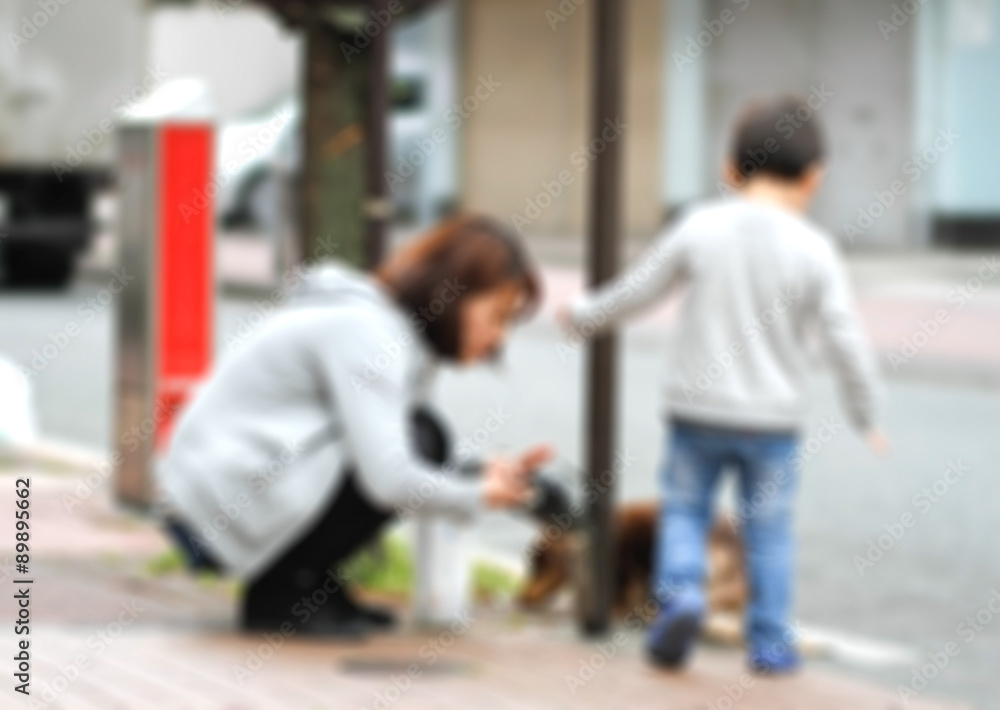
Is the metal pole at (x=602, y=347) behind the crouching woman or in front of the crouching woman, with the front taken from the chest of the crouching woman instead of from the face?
in front

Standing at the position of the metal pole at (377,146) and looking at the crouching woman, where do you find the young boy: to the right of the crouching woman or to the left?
left

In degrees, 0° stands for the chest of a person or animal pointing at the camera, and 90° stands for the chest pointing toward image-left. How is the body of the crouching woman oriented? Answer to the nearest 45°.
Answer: approximately 270°

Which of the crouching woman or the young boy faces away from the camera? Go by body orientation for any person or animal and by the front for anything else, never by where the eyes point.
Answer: the young boy

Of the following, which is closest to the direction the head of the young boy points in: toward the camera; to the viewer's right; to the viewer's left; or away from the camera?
away from the camera

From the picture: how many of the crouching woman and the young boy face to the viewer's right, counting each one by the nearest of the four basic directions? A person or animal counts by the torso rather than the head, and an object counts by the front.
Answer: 1

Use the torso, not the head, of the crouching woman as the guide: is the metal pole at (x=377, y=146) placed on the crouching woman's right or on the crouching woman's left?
on the crouching woman's left

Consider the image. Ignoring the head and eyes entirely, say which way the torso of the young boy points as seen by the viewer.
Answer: away from the camera

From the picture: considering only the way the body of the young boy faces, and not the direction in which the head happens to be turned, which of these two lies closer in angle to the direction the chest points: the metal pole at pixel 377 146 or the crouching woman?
the metal pole

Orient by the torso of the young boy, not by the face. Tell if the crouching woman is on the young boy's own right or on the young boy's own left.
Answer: on the young boy's own left

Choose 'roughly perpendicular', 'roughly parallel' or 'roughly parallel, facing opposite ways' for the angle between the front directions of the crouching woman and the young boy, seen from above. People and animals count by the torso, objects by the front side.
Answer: roughly perpendicular

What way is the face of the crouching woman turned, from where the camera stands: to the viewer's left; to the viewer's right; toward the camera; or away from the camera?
to the viewer's right

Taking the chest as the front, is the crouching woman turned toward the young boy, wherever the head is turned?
yes
